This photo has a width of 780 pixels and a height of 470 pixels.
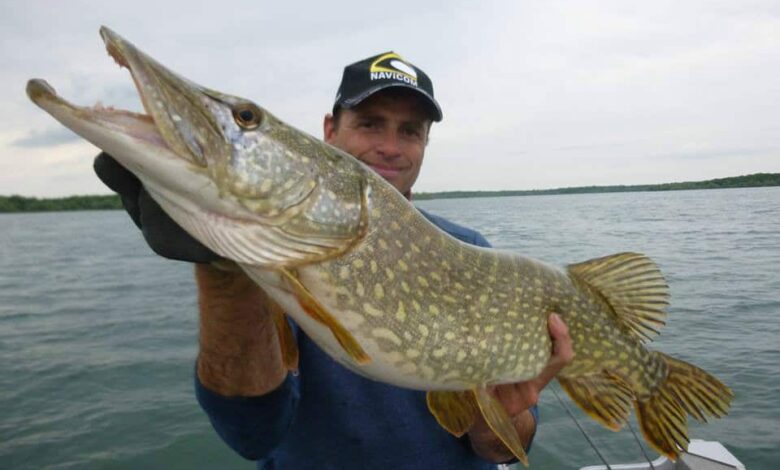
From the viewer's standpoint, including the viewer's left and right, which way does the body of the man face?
facing the viewer
